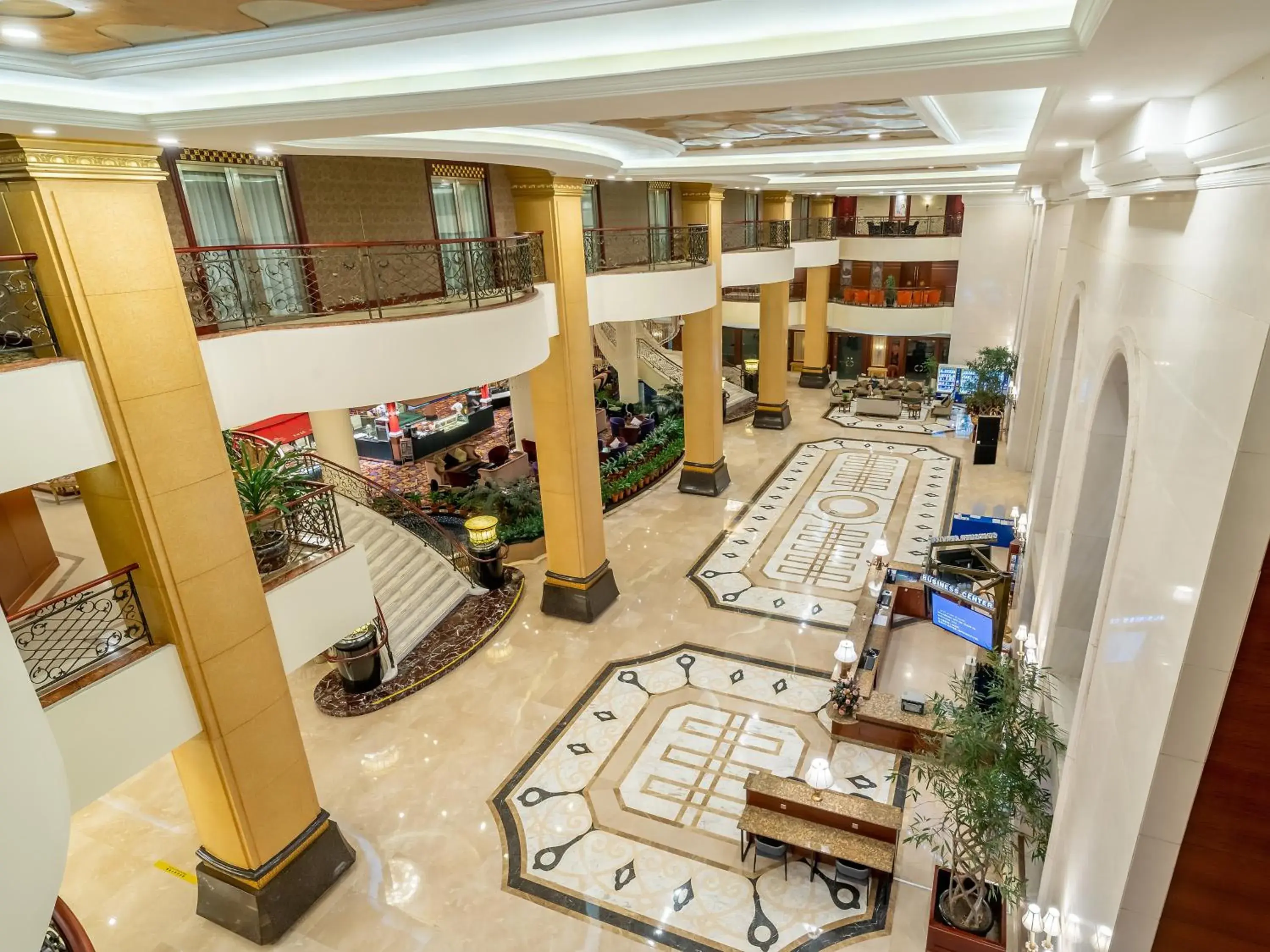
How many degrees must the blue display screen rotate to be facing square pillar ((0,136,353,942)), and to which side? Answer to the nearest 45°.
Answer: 0° — it already faces it

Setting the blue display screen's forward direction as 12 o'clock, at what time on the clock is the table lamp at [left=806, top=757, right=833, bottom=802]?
The table lamp is roughly at 11 o'clock from the blue display screen.

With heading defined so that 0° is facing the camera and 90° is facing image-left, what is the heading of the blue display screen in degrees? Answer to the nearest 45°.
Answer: approximately 45°

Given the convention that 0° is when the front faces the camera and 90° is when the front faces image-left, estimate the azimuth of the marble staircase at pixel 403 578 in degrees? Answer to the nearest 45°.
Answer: approximately 315°

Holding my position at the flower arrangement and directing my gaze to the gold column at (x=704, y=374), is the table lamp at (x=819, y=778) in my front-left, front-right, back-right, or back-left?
back-left

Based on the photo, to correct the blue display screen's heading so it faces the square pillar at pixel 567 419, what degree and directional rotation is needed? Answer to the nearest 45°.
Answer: approximately 45° to its right

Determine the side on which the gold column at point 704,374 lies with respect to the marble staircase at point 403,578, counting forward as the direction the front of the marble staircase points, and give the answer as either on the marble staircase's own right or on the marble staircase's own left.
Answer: on the marble staircase's own left

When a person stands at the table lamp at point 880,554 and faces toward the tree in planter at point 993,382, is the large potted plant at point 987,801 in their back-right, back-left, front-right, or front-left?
back-right
